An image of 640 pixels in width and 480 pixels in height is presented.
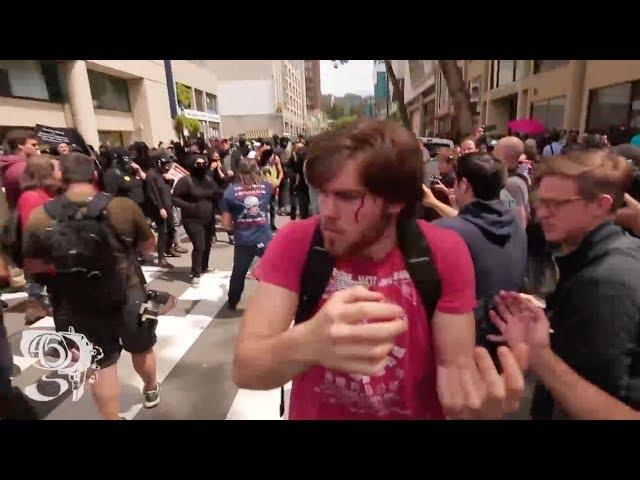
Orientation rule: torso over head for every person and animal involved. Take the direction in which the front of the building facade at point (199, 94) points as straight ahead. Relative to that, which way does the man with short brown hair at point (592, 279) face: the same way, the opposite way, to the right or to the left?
the opposite way

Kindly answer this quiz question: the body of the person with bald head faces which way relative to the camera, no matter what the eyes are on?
to the viewer's left

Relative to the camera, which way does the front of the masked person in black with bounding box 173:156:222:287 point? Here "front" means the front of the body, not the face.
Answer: toward the camera

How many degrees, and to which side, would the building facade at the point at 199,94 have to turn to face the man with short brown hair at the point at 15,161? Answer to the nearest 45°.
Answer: approximately 45° to its right

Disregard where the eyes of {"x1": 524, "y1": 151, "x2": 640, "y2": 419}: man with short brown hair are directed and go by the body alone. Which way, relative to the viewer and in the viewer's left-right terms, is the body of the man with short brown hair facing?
facing to the left of the viewer

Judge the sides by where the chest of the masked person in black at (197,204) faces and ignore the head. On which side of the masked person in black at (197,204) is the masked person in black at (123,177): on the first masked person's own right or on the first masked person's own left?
on the first masked person's own right

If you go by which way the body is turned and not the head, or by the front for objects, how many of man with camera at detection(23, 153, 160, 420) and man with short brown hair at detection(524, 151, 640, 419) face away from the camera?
1

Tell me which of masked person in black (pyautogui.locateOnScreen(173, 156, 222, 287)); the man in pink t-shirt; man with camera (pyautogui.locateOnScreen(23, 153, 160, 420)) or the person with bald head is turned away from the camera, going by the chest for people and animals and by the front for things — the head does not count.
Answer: the man with camera

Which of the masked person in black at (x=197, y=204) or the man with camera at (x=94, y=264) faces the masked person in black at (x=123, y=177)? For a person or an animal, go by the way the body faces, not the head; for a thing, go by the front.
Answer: the man with camera

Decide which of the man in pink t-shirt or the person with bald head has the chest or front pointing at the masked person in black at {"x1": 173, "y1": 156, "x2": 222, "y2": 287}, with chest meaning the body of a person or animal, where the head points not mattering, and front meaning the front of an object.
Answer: the person with bald head

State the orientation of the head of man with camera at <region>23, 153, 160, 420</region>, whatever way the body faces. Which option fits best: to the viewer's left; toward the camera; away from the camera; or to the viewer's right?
away from the camera

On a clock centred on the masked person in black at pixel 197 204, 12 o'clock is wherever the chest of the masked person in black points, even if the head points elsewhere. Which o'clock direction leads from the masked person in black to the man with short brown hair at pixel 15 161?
The man with short brown hair is roughly at 3 o'clock from the masked person in black.

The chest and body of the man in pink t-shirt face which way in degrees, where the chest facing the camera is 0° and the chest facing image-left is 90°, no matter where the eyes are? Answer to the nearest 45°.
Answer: approximately 0°
